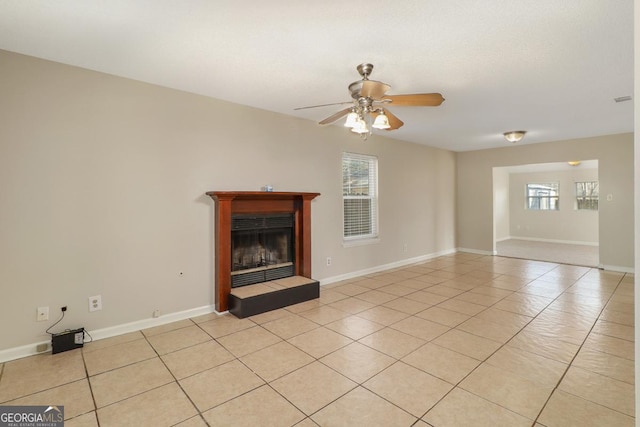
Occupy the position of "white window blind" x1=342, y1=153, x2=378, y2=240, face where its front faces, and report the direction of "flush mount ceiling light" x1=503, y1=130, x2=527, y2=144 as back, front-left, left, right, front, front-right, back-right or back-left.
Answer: front-left

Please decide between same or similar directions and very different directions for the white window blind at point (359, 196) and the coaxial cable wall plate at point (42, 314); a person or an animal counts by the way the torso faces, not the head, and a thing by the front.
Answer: same or similar directions

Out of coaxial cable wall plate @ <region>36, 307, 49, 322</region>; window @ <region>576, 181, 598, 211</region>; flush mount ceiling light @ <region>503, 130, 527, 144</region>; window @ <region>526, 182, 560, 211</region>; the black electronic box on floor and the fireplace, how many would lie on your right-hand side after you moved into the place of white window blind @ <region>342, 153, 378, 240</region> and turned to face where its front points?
3

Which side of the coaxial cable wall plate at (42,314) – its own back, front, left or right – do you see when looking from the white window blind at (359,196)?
left

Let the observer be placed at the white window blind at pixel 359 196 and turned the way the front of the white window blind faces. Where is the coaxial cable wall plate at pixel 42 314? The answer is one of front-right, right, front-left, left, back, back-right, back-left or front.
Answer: right

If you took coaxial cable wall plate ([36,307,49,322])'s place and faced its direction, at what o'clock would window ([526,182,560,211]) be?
The window is roughly at 9 o'clock from the coaxial cable wall plate.

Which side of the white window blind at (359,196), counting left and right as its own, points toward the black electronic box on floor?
right

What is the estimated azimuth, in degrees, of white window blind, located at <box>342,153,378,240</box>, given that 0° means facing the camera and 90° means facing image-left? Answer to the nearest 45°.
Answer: approximately 315°

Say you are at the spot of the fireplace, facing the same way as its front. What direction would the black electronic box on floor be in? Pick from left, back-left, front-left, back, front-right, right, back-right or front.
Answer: right

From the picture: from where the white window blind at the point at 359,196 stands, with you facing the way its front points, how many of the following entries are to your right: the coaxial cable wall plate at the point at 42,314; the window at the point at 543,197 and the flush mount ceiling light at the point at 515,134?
1

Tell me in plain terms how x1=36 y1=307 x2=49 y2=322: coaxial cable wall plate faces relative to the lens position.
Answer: facing the viewer

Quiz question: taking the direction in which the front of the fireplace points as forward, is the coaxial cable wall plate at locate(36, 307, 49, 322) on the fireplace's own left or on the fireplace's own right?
on the fireplace's own right

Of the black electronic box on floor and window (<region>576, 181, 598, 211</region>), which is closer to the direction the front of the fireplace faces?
the window

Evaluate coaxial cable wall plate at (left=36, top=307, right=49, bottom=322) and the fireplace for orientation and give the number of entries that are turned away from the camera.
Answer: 0

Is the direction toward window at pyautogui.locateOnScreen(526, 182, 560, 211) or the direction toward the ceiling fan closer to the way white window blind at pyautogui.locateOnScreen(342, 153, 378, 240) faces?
the ceiling fan

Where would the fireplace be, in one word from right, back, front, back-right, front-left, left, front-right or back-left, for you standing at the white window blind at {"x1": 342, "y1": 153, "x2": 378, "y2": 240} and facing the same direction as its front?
right

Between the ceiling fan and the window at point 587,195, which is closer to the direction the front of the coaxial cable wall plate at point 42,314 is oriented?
the ceiling fan

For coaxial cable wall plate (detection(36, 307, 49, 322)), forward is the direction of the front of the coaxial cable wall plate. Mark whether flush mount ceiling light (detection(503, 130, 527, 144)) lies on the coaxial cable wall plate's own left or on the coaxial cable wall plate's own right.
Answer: on the coaxial cable wall plate's own left

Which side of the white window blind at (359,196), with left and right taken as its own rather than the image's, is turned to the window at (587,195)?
left

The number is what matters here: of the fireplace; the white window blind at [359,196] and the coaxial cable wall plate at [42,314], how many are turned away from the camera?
0
